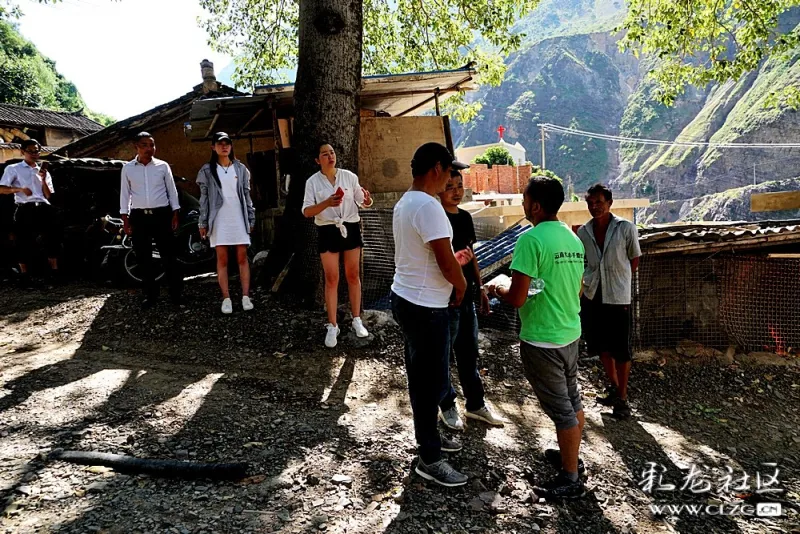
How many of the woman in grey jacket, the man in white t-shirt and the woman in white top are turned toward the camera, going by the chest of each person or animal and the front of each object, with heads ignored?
2

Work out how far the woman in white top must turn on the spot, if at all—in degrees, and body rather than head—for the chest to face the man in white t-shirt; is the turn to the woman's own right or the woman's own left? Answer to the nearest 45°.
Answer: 0° — they already face them

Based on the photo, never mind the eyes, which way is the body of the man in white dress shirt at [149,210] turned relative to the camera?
toward the camera

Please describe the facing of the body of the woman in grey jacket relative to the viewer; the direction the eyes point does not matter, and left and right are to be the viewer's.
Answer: facing the viewer

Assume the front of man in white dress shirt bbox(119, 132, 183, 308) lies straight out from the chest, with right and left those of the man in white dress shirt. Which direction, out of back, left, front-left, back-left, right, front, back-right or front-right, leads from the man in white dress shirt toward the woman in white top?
front-left

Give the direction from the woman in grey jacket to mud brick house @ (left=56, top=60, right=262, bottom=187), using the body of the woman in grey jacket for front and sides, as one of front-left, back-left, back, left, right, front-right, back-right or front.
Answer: back

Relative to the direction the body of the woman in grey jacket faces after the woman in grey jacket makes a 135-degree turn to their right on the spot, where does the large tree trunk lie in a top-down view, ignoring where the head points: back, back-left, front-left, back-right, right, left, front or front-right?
back-right

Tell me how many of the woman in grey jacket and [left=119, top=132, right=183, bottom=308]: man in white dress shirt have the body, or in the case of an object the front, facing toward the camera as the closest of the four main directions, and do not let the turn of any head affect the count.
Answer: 2
